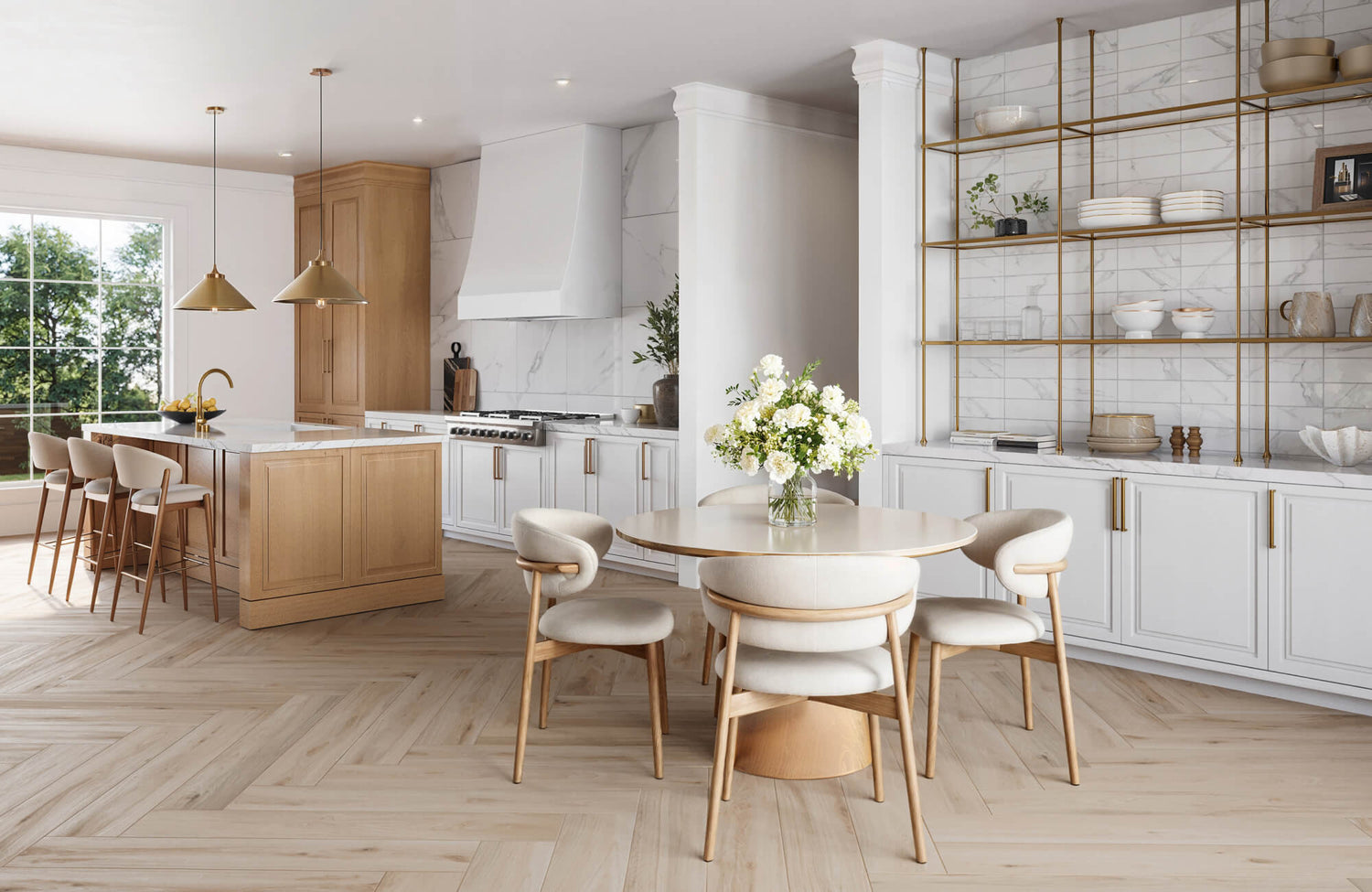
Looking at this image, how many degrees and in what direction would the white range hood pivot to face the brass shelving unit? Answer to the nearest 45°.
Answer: approximately 90° to its left

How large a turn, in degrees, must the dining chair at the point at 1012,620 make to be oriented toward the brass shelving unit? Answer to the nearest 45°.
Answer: approximately 90° to its right

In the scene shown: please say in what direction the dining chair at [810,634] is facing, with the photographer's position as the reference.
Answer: facing away from the viewer

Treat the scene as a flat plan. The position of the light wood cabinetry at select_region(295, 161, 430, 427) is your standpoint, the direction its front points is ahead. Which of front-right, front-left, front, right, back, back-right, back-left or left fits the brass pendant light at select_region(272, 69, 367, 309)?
front-left

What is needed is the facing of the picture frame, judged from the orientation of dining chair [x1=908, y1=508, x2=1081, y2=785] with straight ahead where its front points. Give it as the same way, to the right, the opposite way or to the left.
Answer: to the left

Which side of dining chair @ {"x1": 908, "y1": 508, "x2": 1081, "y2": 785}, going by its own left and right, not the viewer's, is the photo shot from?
left

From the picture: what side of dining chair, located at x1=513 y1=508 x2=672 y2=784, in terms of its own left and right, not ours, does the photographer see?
right

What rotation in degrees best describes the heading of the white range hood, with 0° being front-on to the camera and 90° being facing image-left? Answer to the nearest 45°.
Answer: approximately 45°

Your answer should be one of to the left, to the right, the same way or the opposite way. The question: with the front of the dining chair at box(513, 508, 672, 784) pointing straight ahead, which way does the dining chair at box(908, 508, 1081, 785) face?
the opposite way

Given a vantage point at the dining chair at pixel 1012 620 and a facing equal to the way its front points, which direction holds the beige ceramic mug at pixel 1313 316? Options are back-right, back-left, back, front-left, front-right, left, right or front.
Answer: back-right

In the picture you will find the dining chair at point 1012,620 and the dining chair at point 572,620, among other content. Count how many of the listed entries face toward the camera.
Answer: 0

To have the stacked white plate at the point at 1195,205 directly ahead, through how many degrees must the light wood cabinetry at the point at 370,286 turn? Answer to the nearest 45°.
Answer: approximately 90° to its left

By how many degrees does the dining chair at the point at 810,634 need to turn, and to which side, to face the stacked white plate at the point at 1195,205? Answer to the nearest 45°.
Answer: approximately 45° to its right

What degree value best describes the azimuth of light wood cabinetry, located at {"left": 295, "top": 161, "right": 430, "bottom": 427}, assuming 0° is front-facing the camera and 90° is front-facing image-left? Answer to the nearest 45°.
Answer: approximately 45°
